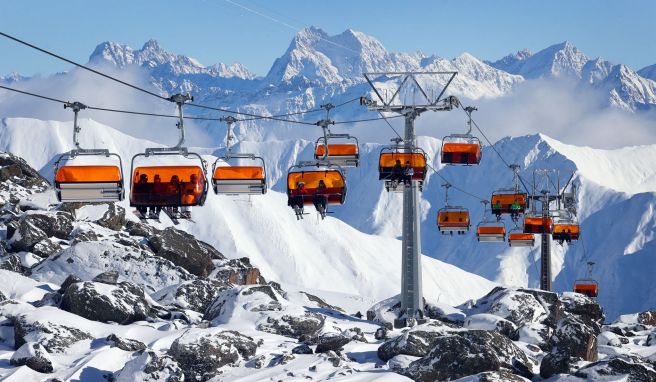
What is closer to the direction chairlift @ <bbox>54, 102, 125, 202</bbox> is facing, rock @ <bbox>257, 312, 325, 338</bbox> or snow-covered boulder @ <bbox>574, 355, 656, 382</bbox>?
the rock

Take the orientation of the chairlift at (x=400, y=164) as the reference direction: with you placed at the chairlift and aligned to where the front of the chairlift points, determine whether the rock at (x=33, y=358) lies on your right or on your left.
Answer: on your right

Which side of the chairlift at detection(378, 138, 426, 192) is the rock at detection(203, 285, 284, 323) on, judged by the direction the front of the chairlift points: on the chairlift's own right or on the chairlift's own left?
on the chairlift's own right

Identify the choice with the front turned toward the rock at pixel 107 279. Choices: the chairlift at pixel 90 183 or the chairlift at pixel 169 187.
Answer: the chairlift at pixel 90 183

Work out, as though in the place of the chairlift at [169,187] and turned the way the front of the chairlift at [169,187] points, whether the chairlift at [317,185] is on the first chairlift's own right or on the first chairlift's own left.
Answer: on the first chairlift's own left
